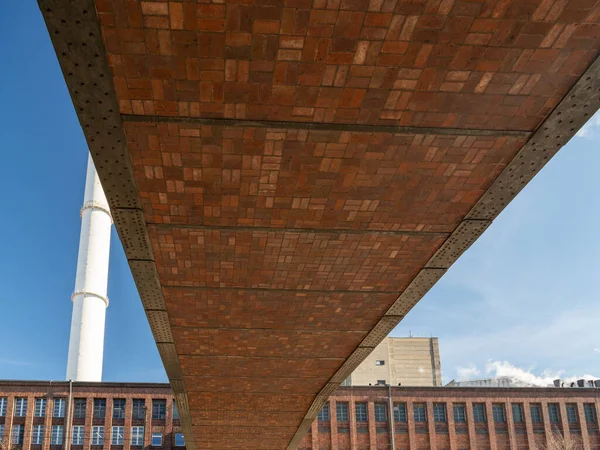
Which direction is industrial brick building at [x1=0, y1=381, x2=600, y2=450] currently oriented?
toward the camera
